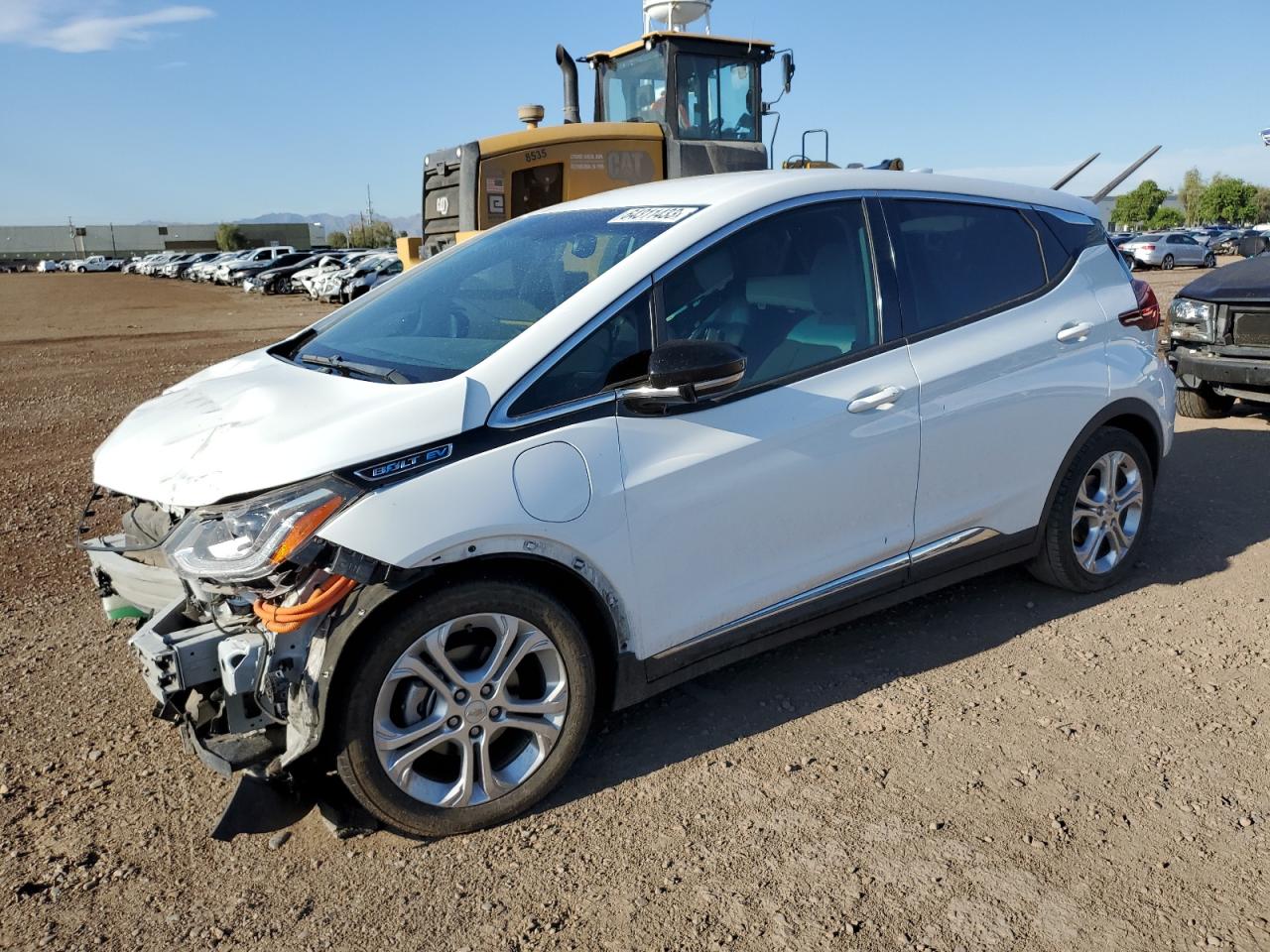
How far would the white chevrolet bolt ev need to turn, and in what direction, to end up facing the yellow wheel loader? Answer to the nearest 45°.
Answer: approximately 135° to its right

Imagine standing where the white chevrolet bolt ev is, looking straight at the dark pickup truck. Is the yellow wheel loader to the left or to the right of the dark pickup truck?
left

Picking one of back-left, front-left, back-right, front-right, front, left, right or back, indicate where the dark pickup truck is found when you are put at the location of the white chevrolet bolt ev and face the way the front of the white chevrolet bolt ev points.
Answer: back

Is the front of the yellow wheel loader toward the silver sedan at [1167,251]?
yes

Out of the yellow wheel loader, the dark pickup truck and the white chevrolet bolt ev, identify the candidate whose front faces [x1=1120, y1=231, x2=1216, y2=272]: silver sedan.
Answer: the yellow wheel loader

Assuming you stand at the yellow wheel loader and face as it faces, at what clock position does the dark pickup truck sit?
The dark pickup truck is roughly at 3 o'clock from the yellow wheel loader.

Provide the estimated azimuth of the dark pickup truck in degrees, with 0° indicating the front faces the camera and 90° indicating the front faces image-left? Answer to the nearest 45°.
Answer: approximately 45°

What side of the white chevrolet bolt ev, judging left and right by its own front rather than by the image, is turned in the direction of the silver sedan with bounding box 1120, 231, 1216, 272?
back

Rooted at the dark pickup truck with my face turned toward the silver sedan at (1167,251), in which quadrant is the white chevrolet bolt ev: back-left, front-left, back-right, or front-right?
back-left

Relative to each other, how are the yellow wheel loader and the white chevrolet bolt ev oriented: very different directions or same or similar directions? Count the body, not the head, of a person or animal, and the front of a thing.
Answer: very different directions

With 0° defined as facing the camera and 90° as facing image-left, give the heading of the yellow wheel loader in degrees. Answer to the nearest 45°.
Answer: approximately 225°

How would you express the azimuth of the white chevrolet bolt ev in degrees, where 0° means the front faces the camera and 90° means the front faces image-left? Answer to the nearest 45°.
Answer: approximately 45°
